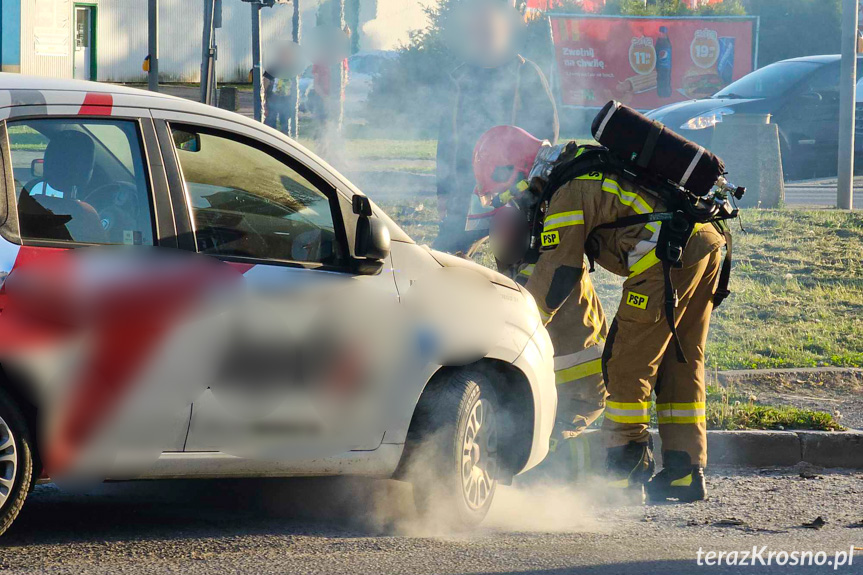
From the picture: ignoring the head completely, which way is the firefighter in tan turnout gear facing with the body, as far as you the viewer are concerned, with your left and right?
facing to the left of the viewer

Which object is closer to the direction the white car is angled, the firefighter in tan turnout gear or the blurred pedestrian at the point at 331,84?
the firefighter in tan turnout gear

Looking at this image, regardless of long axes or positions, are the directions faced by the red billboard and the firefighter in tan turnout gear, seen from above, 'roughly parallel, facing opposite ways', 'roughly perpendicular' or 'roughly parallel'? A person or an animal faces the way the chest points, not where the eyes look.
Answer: roughly perpendicular

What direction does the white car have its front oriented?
to the viewer's right

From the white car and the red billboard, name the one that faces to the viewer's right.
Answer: the white car

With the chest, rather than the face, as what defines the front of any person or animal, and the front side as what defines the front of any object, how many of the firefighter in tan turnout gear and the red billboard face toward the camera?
1
